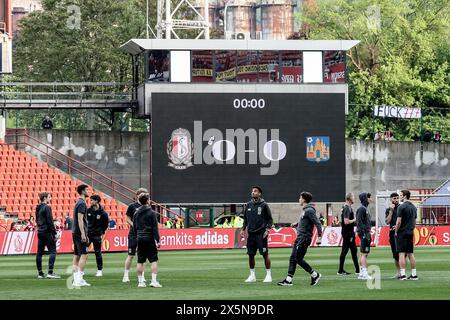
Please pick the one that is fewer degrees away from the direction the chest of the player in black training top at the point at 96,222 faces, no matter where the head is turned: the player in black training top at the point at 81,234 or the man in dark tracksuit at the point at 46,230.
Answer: the player in black training top

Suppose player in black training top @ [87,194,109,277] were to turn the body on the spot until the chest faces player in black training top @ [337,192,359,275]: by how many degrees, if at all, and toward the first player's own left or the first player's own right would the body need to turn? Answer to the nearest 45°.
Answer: approximately 135° to the first player's own left

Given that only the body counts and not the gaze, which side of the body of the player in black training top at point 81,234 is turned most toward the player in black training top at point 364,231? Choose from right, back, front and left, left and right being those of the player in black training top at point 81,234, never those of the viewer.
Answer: front

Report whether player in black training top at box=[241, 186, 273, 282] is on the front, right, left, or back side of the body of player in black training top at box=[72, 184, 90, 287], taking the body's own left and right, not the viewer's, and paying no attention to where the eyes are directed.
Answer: front

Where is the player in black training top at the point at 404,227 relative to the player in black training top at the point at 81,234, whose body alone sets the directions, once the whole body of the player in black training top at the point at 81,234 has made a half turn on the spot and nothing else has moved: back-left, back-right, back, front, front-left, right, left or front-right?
back

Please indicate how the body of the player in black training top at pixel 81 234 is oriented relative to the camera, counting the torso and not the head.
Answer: to the viewer's right

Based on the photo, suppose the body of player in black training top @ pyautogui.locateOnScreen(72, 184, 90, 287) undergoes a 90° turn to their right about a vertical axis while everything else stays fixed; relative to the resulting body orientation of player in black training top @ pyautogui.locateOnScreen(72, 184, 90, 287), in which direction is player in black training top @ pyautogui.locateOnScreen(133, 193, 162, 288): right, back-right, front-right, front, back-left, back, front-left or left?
front-left

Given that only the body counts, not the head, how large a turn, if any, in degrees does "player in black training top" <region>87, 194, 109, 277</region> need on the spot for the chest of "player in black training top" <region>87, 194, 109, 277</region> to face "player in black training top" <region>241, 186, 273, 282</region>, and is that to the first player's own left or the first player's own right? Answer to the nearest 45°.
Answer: approximately 90° to the first player's own left

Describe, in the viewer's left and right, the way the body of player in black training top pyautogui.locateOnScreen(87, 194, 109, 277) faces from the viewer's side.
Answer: facing the viewer and to the left of the viewer
